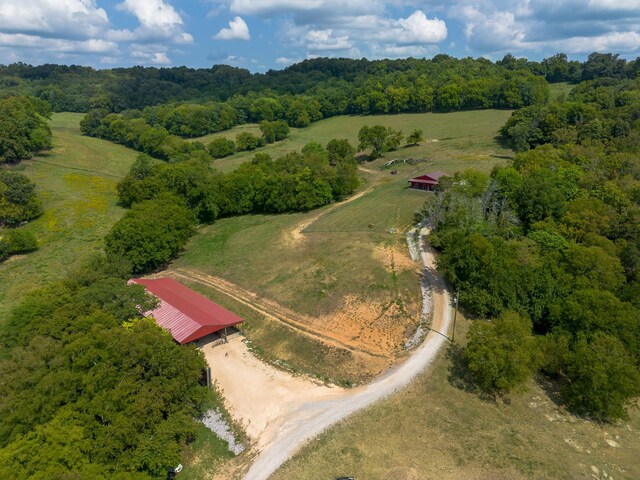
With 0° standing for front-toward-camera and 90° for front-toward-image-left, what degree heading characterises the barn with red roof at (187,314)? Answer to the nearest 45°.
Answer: approximately 315°
